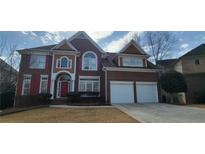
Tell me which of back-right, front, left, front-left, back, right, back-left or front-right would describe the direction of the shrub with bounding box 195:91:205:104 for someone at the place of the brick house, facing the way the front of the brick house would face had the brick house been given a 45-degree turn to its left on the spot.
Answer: front-left

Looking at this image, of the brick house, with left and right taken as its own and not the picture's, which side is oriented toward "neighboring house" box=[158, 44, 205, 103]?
left

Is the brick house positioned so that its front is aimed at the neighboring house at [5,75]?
no

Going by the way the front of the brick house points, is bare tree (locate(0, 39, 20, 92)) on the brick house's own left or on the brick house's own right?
on the brick house's own right

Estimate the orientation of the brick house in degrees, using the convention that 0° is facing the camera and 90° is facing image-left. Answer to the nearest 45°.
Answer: approximately 0°

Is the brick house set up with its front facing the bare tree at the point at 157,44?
no

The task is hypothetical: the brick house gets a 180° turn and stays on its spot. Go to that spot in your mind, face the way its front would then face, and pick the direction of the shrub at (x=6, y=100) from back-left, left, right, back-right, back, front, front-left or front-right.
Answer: left
